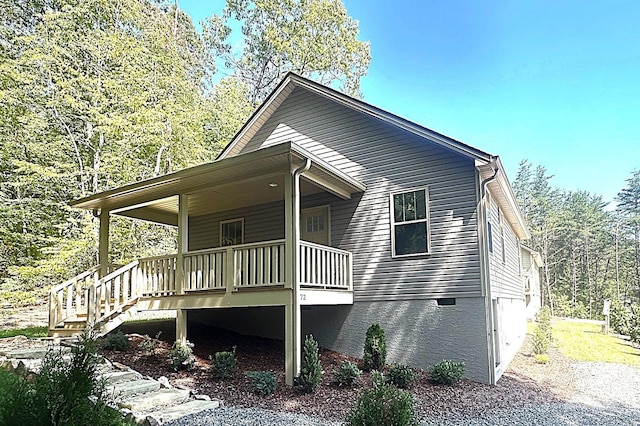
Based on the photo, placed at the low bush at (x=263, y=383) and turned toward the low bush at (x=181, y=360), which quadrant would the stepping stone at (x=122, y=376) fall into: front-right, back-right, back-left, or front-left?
front-left

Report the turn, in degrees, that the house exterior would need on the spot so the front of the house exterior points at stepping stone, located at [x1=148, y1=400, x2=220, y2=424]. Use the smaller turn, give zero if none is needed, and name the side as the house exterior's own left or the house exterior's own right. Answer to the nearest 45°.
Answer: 0° — it already faces it

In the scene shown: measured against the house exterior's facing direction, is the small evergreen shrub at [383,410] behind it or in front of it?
in front

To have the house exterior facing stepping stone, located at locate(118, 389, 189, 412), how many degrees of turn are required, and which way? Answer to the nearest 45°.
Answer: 0° — it already faces it

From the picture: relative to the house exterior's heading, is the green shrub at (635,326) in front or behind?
behind

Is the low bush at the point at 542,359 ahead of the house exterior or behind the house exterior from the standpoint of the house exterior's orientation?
behind

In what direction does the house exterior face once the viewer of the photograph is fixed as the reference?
facing the viewer and to the left of the viewer

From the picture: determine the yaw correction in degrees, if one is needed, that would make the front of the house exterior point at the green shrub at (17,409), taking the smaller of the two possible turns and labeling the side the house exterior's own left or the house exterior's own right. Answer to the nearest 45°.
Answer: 0° — it already faces it

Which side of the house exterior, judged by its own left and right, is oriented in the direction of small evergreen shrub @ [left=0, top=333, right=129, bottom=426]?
front
